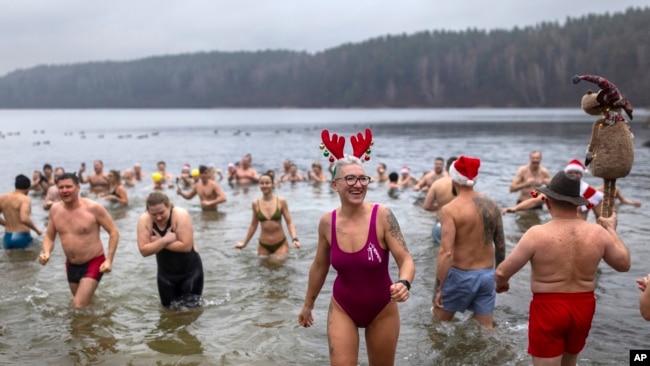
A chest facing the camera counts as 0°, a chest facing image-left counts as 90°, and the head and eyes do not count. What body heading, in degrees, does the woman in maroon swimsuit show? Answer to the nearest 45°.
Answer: approximately 0°

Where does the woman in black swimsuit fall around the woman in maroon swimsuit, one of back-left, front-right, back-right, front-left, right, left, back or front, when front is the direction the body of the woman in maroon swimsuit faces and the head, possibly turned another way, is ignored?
back-right

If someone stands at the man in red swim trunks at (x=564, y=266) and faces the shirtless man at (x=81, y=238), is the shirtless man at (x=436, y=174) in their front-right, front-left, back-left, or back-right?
front-right

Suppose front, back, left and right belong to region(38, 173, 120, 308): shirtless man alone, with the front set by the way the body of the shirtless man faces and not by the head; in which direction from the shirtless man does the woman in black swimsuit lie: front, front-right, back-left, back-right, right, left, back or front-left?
left

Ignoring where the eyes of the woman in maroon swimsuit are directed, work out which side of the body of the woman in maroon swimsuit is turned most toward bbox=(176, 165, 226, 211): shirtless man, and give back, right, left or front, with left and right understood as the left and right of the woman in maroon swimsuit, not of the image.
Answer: back

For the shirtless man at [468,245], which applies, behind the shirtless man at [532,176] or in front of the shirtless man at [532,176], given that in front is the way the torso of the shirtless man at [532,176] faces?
in front

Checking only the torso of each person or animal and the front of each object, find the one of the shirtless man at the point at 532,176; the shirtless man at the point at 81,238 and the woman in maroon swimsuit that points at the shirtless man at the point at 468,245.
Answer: the shirtless man at the point at 532,176

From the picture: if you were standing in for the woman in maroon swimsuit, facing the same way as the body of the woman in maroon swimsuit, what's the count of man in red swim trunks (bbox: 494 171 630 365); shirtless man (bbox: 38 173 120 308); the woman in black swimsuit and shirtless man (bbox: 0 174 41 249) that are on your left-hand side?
1

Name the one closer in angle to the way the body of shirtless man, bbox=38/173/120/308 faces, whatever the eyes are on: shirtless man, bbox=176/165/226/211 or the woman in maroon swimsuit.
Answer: the woman in maroon swimsuit

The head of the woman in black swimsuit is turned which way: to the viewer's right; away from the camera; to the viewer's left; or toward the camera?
toward the camera

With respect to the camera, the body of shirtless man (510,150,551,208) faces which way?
toward the camera

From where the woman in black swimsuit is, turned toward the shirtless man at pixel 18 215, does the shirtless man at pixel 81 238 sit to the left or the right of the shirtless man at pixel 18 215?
left

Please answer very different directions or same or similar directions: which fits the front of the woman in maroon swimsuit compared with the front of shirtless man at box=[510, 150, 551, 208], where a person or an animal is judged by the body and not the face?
same or similar directions

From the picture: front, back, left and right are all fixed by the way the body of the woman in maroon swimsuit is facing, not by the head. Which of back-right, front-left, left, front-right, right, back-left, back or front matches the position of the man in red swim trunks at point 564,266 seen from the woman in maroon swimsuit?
left

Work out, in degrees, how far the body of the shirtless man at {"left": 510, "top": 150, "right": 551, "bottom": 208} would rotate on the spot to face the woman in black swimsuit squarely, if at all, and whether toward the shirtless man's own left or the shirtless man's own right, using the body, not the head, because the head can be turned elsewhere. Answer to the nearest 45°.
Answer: approximately 45° to the shirtless man's own right

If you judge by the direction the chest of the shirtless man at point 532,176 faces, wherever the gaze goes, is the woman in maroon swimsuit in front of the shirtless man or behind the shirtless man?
in front
